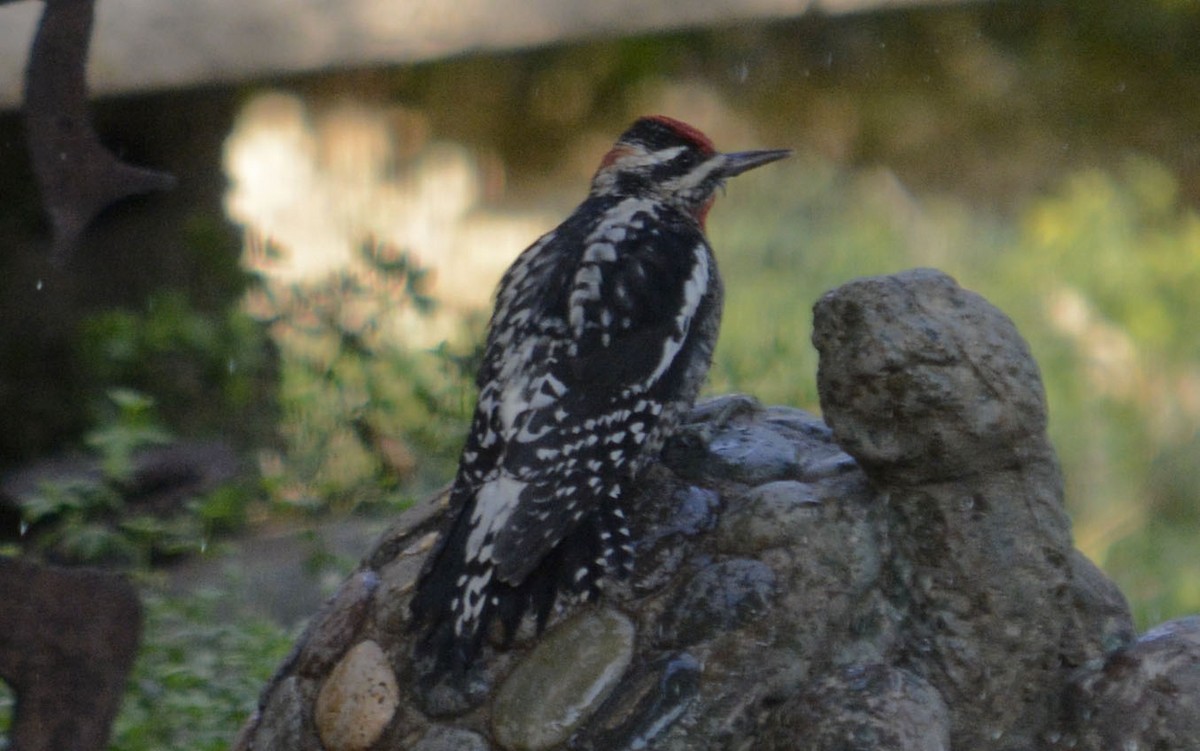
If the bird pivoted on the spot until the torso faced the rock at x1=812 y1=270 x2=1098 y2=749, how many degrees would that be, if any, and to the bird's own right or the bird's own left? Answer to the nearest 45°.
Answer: approximately 90° to the bird's own right

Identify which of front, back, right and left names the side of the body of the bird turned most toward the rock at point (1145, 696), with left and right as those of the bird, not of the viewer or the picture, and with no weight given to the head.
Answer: right

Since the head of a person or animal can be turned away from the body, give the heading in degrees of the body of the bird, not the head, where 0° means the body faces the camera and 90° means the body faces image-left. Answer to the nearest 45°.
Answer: approximately 225°
